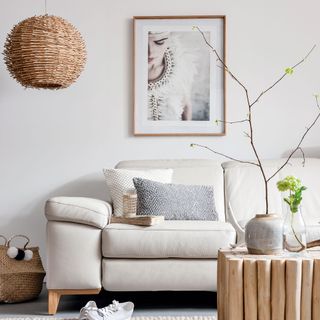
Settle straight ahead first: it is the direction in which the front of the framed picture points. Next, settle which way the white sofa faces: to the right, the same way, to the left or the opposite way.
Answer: the same way

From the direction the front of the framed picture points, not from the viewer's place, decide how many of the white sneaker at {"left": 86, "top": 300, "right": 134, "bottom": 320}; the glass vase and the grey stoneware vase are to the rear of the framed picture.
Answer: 0

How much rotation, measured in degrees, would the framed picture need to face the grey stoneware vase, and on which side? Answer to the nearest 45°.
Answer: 0° — it already faces it

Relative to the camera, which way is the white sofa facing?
toward the camera

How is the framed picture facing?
toward the camera

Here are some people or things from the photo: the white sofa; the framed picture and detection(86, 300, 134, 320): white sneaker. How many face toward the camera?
2

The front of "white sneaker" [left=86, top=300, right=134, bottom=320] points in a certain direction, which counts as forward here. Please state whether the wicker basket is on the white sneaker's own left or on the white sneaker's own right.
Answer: on the white sneaker's own right

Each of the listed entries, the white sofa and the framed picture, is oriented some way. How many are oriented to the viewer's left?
0

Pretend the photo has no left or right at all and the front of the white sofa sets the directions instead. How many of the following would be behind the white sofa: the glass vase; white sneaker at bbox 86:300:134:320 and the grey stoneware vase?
0

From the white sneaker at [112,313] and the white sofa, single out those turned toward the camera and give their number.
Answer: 1
